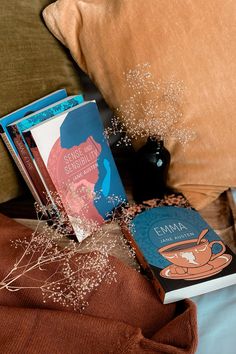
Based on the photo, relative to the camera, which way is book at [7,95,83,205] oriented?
toward the camera

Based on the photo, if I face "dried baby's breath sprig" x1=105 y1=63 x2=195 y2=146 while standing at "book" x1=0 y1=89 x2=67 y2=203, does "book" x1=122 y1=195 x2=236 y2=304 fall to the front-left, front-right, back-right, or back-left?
front-right
